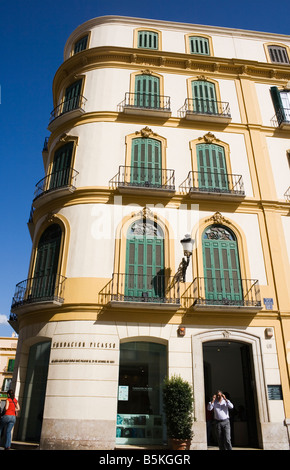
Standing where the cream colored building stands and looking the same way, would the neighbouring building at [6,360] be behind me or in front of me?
behind

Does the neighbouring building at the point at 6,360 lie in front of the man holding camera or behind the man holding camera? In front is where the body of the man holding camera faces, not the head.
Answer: behind

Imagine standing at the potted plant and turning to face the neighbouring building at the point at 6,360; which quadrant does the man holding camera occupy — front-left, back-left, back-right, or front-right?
back-right

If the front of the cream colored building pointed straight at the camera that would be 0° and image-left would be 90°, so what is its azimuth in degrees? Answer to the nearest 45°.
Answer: approximately 0°

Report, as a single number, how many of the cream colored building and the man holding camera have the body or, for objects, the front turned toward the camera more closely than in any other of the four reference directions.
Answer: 2

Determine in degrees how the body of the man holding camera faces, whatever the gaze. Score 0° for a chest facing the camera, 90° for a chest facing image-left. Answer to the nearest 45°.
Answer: approximately 0°
